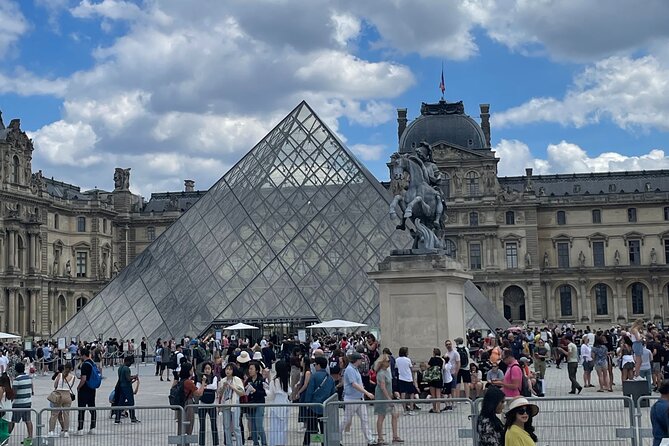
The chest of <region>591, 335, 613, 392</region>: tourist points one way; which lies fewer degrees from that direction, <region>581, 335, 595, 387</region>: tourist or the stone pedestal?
the tourist

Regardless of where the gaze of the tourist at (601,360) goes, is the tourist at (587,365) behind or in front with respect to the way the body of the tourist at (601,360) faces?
in front
